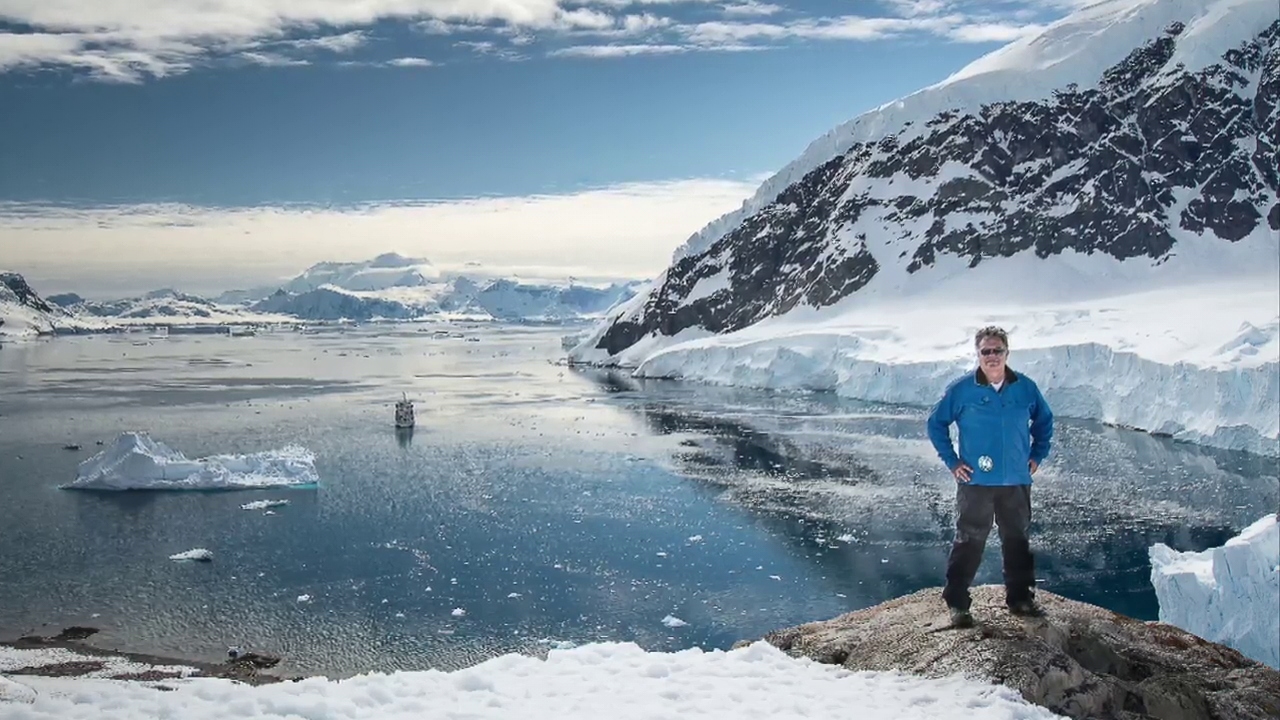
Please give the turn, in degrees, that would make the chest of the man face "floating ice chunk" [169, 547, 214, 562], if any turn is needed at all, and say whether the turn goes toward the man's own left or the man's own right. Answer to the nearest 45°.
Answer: approximately 135° to the man's own right

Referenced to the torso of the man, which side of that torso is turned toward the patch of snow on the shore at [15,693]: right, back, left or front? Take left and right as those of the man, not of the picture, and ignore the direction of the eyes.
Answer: right

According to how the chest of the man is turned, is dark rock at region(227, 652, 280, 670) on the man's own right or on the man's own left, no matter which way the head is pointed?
on the man's own right

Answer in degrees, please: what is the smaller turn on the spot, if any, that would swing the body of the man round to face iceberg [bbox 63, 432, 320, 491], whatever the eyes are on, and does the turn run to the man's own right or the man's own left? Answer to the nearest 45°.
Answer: approximately 135° to the man's own right

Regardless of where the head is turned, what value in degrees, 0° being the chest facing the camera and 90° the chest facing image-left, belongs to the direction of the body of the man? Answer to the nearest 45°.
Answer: approximately 0°

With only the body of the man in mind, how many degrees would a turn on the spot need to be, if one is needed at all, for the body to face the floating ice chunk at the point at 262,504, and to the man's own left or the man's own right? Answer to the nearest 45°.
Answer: approximately 135° to the man's own right

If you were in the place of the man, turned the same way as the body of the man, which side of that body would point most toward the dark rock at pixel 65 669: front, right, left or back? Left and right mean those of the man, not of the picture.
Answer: right
